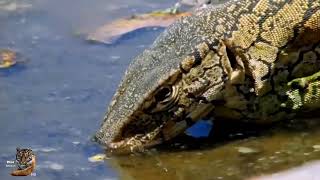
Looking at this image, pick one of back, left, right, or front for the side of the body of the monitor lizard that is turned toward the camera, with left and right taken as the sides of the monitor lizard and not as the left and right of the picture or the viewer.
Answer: left
